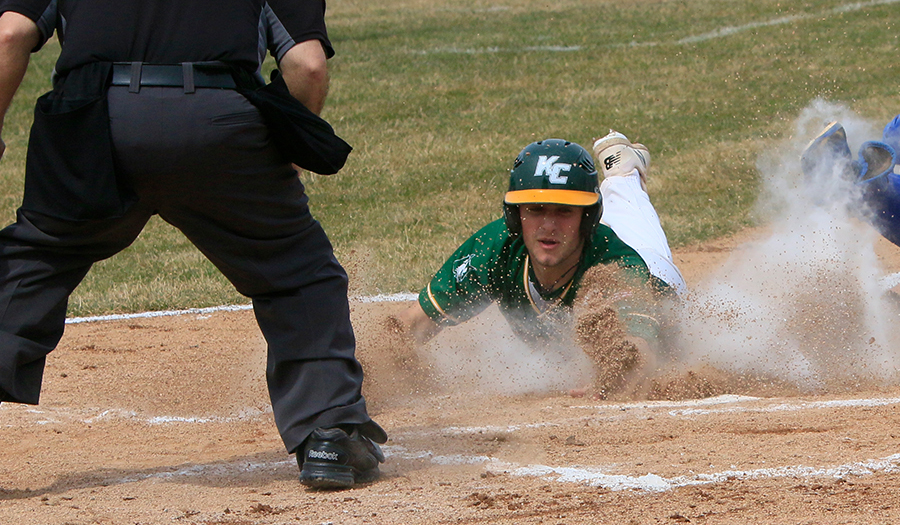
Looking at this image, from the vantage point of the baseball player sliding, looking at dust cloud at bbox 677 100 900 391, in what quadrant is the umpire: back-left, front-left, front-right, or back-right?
back-right

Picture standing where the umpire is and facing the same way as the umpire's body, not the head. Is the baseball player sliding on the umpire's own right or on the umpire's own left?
on the umpire's own right

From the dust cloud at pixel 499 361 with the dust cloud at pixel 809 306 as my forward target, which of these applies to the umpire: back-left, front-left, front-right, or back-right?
back-right

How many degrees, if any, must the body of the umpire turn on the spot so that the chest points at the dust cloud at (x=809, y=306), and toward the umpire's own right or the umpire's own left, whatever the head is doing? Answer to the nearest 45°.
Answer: approximately 45° to the umpire's own right

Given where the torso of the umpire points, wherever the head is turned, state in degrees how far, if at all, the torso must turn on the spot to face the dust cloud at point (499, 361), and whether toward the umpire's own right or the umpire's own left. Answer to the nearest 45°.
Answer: approximately 45° to the umpire's own right

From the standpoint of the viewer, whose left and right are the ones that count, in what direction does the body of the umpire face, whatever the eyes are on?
facing away from the viewer
